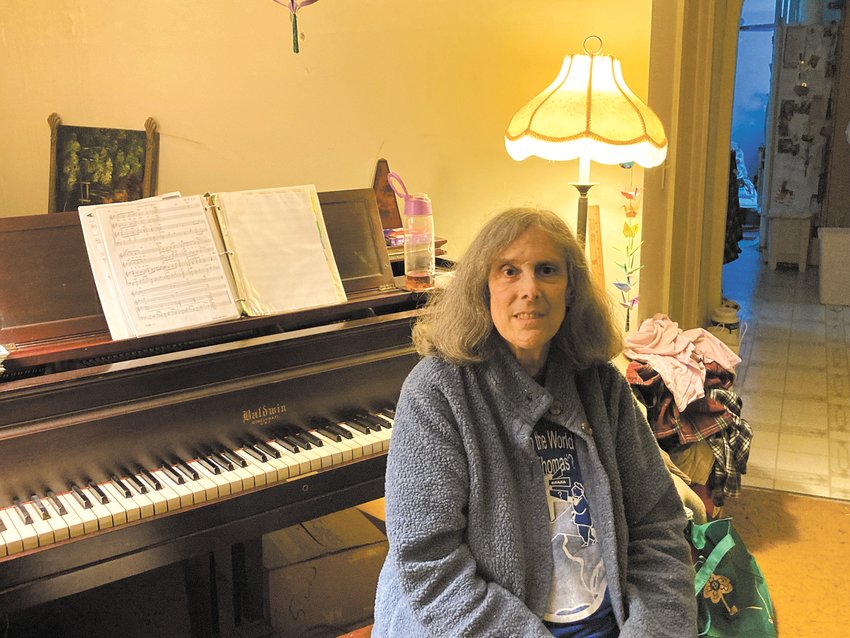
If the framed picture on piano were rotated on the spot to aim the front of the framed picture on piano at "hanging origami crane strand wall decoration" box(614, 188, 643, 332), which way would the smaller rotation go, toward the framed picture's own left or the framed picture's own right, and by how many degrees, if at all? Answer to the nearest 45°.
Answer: approximately 45° to the framed picture's own left

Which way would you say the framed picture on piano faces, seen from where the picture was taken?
facing the viewer and to the right of the viewer

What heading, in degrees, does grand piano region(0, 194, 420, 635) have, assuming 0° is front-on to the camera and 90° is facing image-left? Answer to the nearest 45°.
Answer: approximately 315°

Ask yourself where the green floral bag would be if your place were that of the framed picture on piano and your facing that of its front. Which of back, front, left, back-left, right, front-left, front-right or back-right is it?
front

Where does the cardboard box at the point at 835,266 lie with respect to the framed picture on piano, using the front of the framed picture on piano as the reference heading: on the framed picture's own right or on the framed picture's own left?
on the framed picture's own left

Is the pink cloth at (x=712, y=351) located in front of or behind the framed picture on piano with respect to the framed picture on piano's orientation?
in front

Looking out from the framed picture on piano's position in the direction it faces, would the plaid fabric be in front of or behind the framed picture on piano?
in front

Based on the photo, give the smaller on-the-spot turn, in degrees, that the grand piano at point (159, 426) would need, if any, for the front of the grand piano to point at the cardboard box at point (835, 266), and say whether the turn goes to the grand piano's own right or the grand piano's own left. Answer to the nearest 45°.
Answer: approximately 90° to the grand piano's own left

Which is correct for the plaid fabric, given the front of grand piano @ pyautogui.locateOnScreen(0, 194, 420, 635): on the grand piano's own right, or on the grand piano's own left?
on the grand piano's own left
